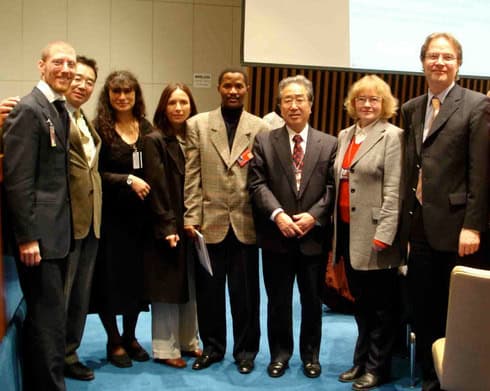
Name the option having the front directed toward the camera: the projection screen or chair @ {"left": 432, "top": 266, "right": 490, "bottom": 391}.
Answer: the projection screen

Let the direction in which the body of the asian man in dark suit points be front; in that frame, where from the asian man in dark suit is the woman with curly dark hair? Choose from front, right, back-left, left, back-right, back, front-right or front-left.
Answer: right

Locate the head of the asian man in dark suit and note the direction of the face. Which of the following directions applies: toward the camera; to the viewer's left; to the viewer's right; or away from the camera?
toward the camera

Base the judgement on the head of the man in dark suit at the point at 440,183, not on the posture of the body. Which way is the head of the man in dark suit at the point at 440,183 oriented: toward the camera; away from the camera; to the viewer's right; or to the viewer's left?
toward the camera

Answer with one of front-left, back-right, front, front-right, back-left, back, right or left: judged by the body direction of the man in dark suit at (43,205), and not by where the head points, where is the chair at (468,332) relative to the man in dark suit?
front

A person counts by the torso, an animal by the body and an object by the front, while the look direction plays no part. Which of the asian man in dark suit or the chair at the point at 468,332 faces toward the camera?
the asian man in dark suit

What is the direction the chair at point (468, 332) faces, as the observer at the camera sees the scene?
facing away from the viewer and to the left of the viewer

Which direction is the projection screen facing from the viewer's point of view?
toward the camera

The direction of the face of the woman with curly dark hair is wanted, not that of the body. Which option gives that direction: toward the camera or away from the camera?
toward the camera

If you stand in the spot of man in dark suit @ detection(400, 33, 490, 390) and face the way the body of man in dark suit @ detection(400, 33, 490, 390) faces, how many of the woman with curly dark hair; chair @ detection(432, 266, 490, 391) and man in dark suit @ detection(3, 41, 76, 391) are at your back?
0

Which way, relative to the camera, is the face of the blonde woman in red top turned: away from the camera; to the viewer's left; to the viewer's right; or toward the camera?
toward the camera

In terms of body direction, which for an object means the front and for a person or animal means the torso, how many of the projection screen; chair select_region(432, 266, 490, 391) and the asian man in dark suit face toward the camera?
2

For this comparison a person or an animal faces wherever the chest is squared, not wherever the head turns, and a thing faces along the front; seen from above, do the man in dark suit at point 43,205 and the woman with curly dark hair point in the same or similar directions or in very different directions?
same or similar directions

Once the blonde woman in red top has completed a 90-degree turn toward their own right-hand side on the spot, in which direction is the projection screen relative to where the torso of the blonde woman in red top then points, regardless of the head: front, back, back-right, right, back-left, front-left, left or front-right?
front-right

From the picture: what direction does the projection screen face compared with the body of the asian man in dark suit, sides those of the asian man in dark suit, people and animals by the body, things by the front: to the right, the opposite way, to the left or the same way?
the same way

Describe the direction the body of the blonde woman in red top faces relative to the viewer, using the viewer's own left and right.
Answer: facing the viewer and to the left of the viewer

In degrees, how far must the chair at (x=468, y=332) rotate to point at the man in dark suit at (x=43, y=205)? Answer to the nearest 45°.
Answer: approximately 45° to its left

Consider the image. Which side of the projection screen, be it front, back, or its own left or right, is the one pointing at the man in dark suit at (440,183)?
front
